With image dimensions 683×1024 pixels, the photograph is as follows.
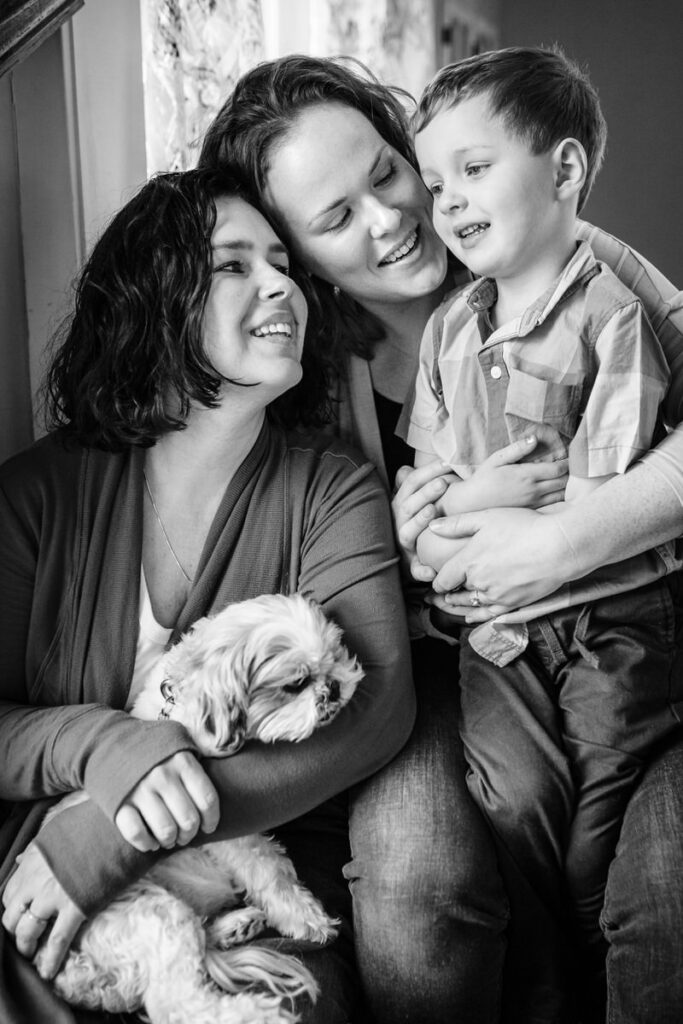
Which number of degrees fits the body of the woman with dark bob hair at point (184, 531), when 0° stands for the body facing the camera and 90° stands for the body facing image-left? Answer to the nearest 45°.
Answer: approximately 0°

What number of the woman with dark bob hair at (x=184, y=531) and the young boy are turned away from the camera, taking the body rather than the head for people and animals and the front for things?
0

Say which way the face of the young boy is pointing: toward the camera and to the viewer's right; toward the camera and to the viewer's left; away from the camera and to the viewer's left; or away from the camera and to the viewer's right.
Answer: toward the camera and to the viewer's left

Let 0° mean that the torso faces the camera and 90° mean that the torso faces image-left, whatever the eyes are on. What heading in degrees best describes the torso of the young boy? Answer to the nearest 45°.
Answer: approximately 45°

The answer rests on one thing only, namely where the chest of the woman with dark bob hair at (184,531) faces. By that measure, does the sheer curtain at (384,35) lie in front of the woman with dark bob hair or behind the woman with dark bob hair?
behind

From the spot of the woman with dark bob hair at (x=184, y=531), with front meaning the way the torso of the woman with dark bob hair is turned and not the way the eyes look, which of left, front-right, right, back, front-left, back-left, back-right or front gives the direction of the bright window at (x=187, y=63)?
back

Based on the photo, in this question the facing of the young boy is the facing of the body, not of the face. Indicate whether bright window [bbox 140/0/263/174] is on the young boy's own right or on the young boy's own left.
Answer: on the young boy's own right
